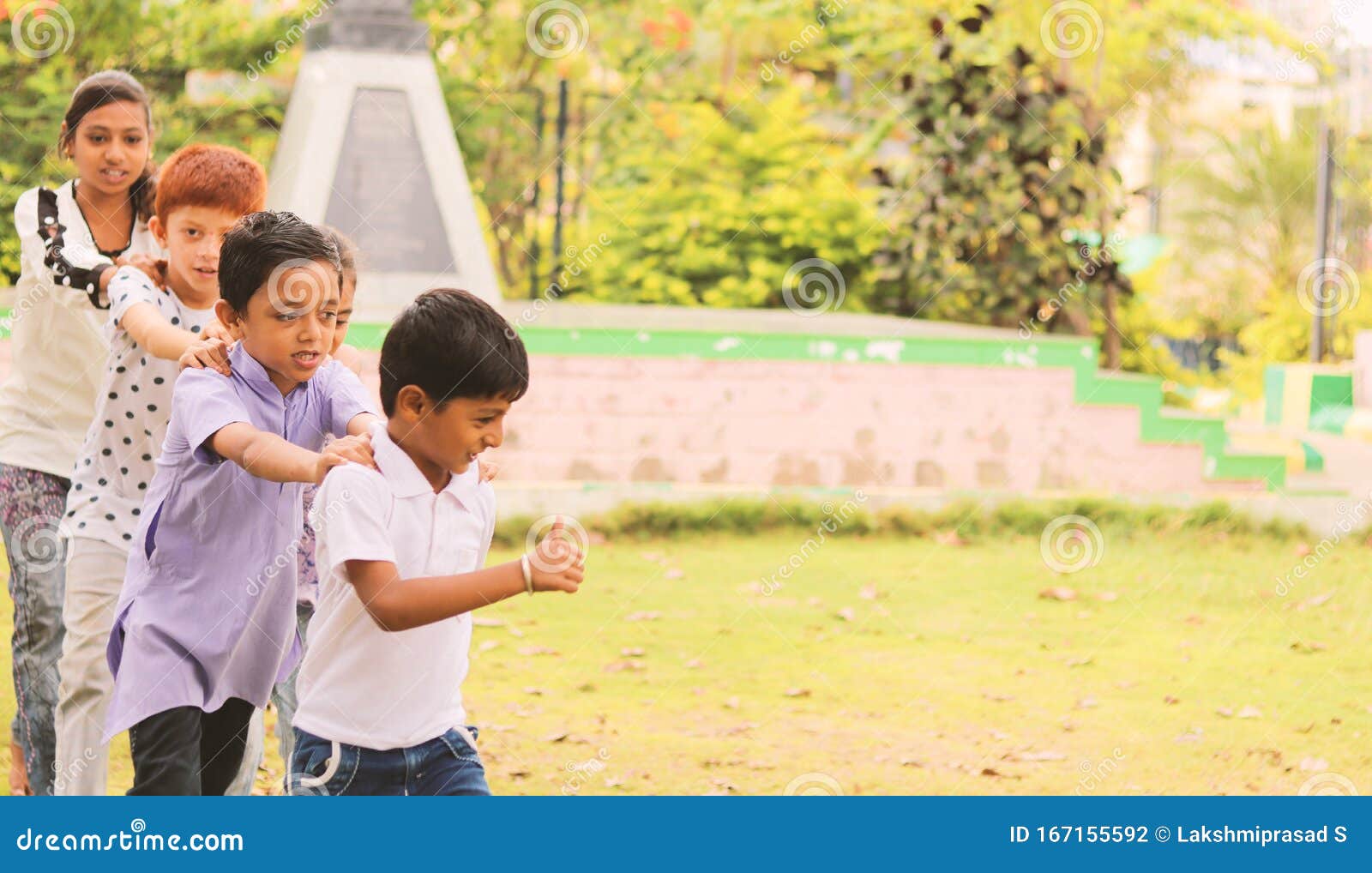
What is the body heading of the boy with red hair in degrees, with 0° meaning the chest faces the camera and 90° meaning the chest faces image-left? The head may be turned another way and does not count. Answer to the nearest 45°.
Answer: approximately 315°

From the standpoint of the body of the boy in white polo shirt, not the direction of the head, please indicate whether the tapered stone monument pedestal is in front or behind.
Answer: behind

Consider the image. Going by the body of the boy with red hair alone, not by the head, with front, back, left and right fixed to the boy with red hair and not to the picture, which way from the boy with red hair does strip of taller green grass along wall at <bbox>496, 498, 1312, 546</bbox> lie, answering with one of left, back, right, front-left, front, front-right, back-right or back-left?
left

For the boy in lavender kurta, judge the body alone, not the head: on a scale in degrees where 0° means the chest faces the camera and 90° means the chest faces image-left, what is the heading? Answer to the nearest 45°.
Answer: approximately 315°

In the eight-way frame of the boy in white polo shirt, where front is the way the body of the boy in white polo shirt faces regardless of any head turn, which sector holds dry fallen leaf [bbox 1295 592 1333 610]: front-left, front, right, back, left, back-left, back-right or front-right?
left

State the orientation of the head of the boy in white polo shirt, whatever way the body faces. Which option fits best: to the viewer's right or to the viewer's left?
to the viewer's right

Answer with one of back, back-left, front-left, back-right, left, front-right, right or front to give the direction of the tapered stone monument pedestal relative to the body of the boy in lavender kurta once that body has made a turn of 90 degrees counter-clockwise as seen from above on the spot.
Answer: front-left

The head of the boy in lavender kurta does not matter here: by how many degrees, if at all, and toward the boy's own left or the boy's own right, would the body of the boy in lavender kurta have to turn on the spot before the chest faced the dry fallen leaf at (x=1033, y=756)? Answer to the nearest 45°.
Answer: approximately 90° to the boy's own left

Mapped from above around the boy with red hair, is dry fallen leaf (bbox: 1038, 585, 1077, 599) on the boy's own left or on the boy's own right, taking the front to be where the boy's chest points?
on the boy's own left

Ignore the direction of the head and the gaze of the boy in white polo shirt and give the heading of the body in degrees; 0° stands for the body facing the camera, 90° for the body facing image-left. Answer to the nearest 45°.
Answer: approximately 315°
